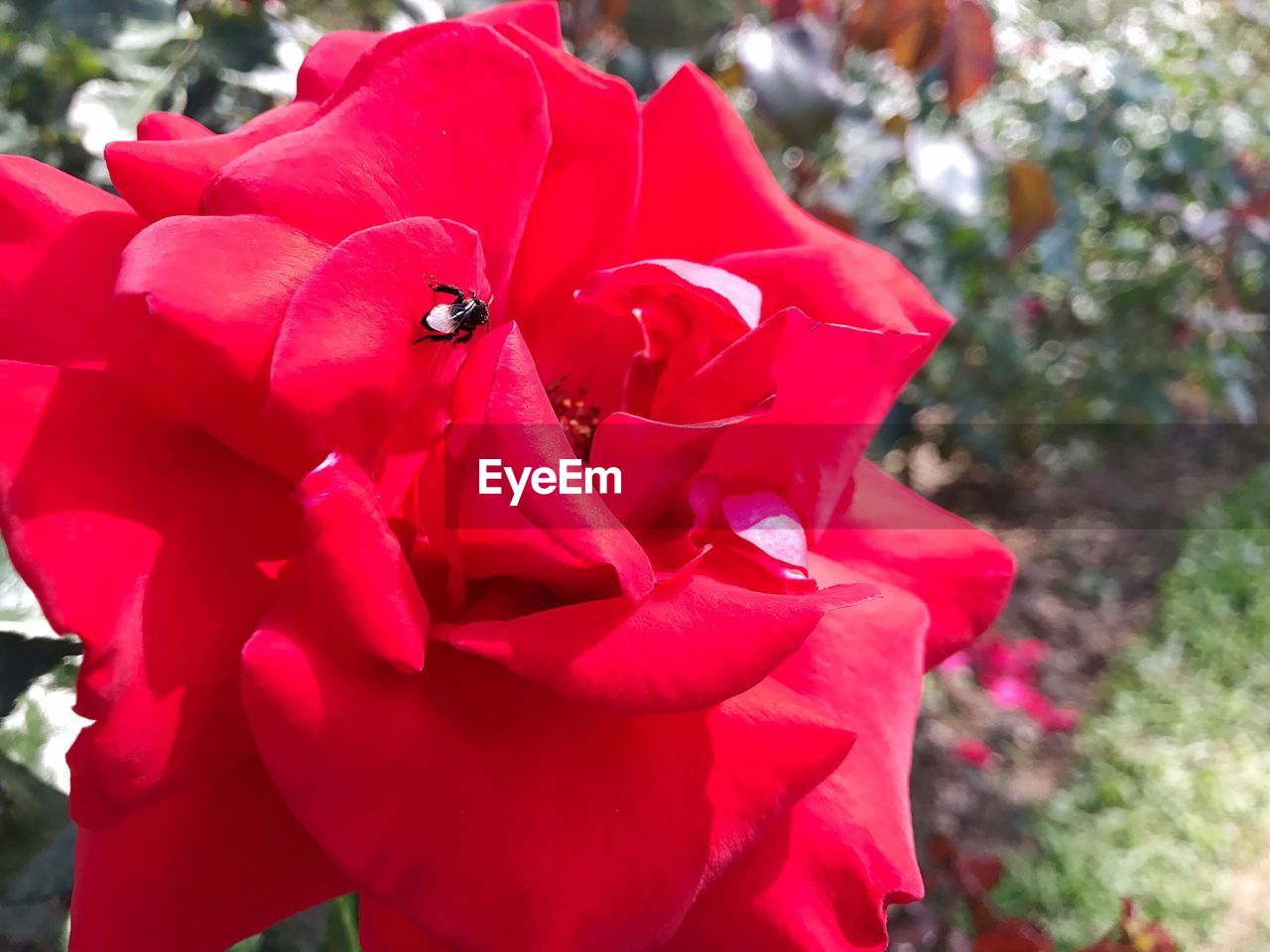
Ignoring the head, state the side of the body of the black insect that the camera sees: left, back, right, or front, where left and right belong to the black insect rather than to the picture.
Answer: right

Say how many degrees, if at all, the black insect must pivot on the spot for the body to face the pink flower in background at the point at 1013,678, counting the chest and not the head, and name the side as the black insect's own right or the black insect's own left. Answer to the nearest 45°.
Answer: approximately 45° to the black insect's own left
